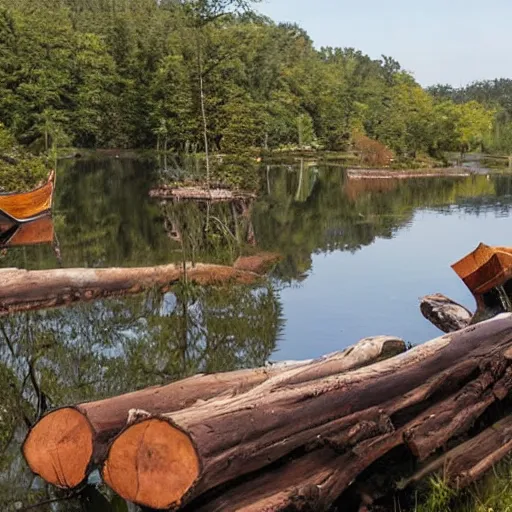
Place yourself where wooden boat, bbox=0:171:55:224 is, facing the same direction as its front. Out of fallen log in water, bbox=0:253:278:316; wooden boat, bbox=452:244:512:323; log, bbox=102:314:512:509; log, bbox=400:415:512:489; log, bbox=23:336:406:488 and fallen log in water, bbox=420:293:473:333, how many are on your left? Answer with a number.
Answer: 0

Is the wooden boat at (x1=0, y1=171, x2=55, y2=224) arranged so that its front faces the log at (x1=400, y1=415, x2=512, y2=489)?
no

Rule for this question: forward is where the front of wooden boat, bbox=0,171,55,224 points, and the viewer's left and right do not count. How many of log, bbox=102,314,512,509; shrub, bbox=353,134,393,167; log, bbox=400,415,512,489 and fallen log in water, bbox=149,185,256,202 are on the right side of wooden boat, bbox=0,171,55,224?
2

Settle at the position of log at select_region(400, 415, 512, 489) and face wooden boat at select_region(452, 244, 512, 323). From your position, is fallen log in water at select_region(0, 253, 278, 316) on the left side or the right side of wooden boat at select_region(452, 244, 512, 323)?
left

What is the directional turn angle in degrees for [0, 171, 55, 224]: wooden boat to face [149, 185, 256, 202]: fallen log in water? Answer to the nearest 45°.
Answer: approximately 45° to its left

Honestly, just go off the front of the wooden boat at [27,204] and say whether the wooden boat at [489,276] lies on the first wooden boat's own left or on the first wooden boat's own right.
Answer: on the first wooden boat's own right

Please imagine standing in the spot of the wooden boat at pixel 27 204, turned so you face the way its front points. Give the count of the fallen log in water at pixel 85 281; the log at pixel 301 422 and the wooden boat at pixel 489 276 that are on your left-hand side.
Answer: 0

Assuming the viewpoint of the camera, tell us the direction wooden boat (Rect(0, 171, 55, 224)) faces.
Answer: facing to the right of the viewer

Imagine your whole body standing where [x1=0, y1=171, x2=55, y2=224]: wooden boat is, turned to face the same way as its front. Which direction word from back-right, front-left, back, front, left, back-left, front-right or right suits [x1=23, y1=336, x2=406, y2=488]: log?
right

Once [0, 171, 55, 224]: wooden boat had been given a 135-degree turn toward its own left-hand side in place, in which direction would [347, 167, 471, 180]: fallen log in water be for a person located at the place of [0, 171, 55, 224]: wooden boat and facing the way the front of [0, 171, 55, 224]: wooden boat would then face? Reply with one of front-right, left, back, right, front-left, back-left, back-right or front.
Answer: right

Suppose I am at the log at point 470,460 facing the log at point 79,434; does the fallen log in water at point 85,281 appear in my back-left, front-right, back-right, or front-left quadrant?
front-right

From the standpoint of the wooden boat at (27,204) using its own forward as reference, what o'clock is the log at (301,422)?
The log is roughly at 3 o'clock from the wooden boat.
